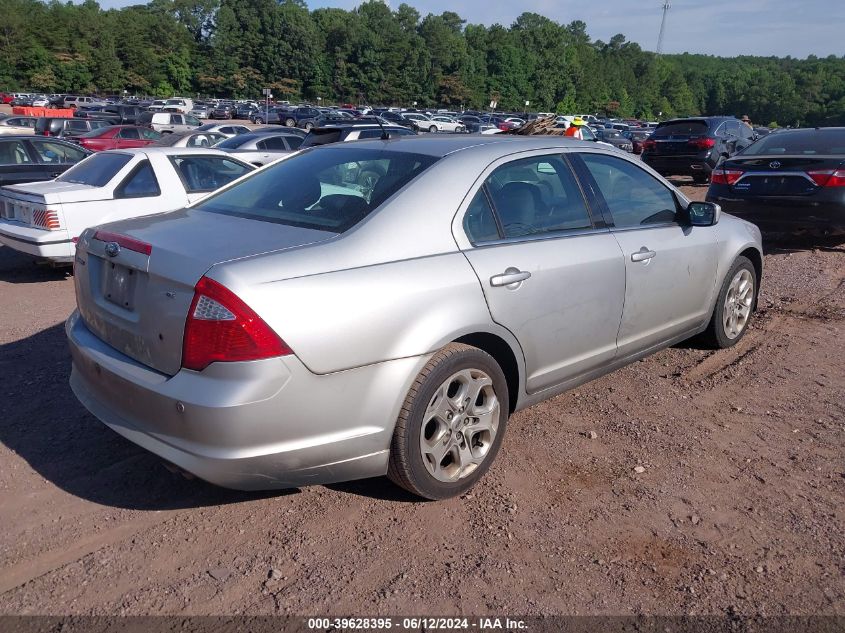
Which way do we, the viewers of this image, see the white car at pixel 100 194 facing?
facing away from the viewer and to the right of the viewer

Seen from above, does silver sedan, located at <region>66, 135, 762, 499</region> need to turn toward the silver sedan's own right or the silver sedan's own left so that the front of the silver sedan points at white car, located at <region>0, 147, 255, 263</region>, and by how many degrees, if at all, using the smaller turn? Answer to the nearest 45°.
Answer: approximately 90° to the silver sedan's own left

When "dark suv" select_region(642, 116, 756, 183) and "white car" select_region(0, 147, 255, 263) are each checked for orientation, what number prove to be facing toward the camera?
0

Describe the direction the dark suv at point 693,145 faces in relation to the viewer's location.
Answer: facing away from the viewer and to the right of the viewer

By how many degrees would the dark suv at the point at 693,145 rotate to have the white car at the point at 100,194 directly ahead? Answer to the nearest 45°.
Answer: approximately 180°

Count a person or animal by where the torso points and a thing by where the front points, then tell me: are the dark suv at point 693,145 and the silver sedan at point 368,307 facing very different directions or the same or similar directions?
same or similar directions

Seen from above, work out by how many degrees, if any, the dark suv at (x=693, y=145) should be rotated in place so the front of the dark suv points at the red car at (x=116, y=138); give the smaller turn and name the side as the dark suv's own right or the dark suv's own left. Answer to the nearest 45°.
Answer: approximately 135° to the dark suv's own left

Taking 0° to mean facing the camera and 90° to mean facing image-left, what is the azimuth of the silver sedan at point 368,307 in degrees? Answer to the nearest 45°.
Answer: approximately 225°

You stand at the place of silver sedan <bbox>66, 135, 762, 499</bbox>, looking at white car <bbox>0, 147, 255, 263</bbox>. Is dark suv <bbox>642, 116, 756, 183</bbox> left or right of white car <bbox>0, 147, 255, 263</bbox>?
right

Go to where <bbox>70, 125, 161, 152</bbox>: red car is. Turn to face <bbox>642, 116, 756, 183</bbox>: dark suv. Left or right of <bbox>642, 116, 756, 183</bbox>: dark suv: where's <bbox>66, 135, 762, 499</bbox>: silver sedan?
right

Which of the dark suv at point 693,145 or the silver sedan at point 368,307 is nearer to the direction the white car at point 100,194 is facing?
the dark suv

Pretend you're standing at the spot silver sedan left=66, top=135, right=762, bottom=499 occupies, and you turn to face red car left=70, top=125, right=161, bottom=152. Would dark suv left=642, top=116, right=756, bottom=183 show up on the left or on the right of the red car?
right
